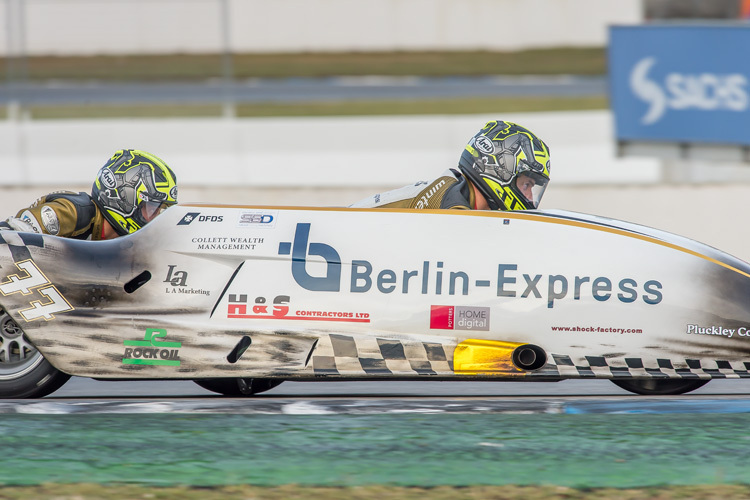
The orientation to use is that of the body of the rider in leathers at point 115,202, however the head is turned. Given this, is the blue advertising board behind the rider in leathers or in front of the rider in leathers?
in front

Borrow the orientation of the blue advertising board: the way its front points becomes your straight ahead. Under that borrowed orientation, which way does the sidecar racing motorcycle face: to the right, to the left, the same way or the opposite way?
to the left

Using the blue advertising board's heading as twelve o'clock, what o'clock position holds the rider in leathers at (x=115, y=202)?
The rider in leathers is roughly at 1 o'clock from the blue advertising board.

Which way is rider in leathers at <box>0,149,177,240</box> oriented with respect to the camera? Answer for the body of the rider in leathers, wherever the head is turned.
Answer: to the viewer's right

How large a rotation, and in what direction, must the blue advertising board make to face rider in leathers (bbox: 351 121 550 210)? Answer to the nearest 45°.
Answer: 0° — it already faces them

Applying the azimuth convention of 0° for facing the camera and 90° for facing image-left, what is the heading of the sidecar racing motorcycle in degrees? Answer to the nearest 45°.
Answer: approximately 270°

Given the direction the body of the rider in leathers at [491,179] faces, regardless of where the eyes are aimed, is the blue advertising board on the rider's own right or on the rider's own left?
on the rider's own left

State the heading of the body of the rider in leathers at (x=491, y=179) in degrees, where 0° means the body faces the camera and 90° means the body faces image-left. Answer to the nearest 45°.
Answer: approximately 270°

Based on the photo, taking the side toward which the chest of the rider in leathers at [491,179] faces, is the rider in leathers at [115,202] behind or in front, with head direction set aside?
behind

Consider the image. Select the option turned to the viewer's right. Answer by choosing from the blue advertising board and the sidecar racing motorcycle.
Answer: the sidecar racing motorcycle

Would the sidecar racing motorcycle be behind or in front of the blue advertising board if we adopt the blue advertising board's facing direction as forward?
in front

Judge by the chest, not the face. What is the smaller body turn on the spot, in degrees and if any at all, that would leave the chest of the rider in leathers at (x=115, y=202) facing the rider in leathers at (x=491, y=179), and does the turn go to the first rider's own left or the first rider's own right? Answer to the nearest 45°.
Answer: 0° — they already face them
